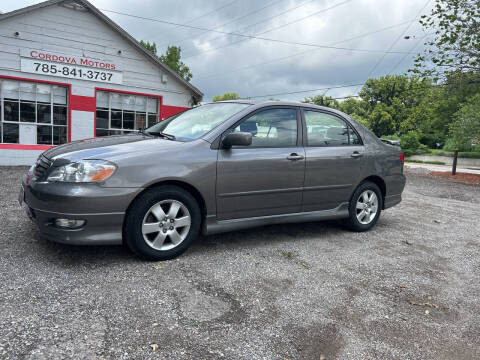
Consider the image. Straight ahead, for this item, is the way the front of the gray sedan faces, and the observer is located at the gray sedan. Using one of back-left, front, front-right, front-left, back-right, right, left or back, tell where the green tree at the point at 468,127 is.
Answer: back

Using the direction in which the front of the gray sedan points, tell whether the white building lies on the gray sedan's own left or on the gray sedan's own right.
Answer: on the gray sedan's own right

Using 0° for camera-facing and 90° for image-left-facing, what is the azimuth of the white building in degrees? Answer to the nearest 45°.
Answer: approximately 315°

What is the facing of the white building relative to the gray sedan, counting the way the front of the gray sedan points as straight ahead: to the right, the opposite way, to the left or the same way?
to the left

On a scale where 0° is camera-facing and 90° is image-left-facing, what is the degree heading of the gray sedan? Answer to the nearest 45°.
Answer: approximately 45°
